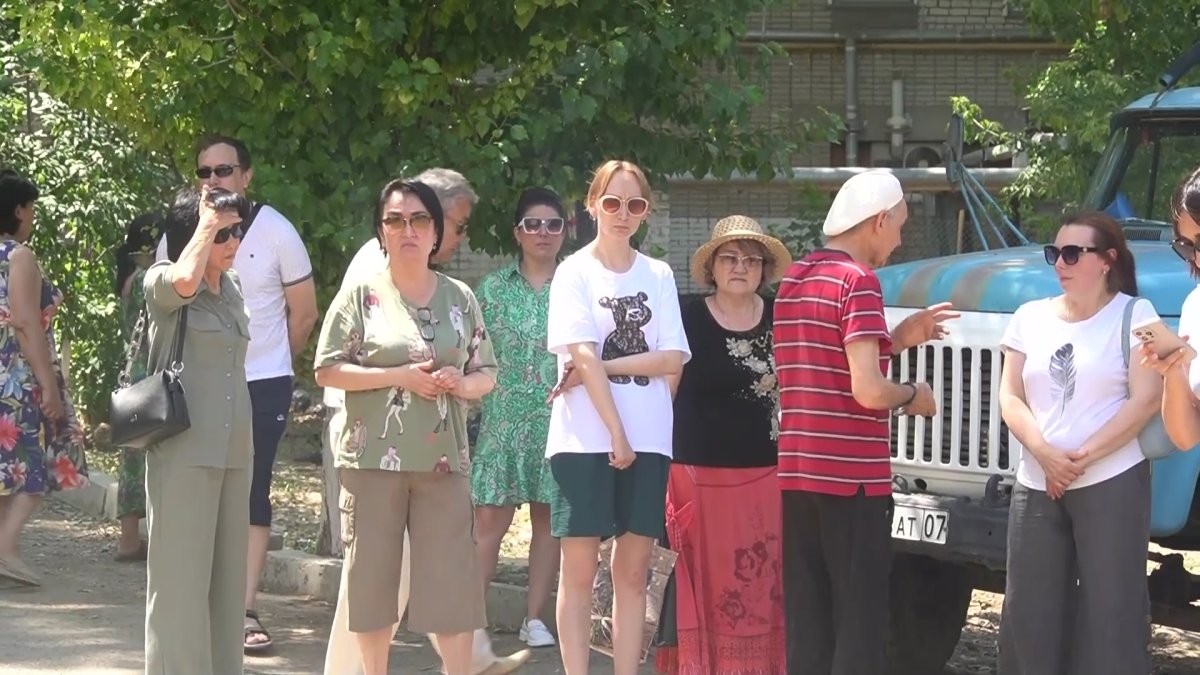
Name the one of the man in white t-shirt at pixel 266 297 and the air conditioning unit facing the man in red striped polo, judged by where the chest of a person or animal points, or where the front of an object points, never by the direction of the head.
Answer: the air conditioning unit

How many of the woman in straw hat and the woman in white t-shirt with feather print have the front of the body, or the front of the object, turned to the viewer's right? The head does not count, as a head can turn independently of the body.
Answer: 0

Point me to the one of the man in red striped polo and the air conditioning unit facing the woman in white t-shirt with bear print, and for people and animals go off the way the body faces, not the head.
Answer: the air conditioning unit

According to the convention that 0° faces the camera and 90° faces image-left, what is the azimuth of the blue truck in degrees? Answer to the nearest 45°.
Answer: approximately 45°

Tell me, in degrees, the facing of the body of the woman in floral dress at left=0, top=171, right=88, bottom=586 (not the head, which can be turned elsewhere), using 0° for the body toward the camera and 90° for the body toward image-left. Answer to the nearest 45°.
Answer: approximately 270°

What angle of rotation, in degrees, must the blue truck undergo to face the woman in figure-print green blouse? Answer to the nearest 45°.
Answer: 0° — it already faces them

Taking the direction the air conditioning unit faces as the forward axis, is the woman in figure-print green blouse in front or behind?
in front

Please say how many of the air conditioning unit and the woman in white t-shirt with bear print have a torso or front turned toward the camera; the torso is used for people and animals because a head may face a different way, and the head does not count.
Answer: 2

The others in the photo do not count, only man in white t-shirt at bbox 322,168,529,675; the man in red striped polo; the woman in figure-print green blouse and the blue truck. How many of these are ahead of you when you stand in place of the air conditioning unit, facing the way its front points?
4

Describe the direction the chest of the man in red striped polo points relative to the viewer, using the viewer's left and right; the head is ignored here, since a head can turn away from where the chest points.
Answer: facing away from the viewer and to the right of the viewer

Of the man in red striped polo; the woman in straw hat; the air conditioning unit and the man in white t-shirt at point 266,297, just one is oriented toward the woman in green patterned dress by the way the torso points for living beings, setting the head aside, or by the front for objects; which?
the air conditioning unit
